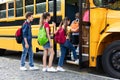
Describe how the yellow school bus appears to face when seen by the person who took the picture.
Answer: facing the viewer and to the right of the viewer
